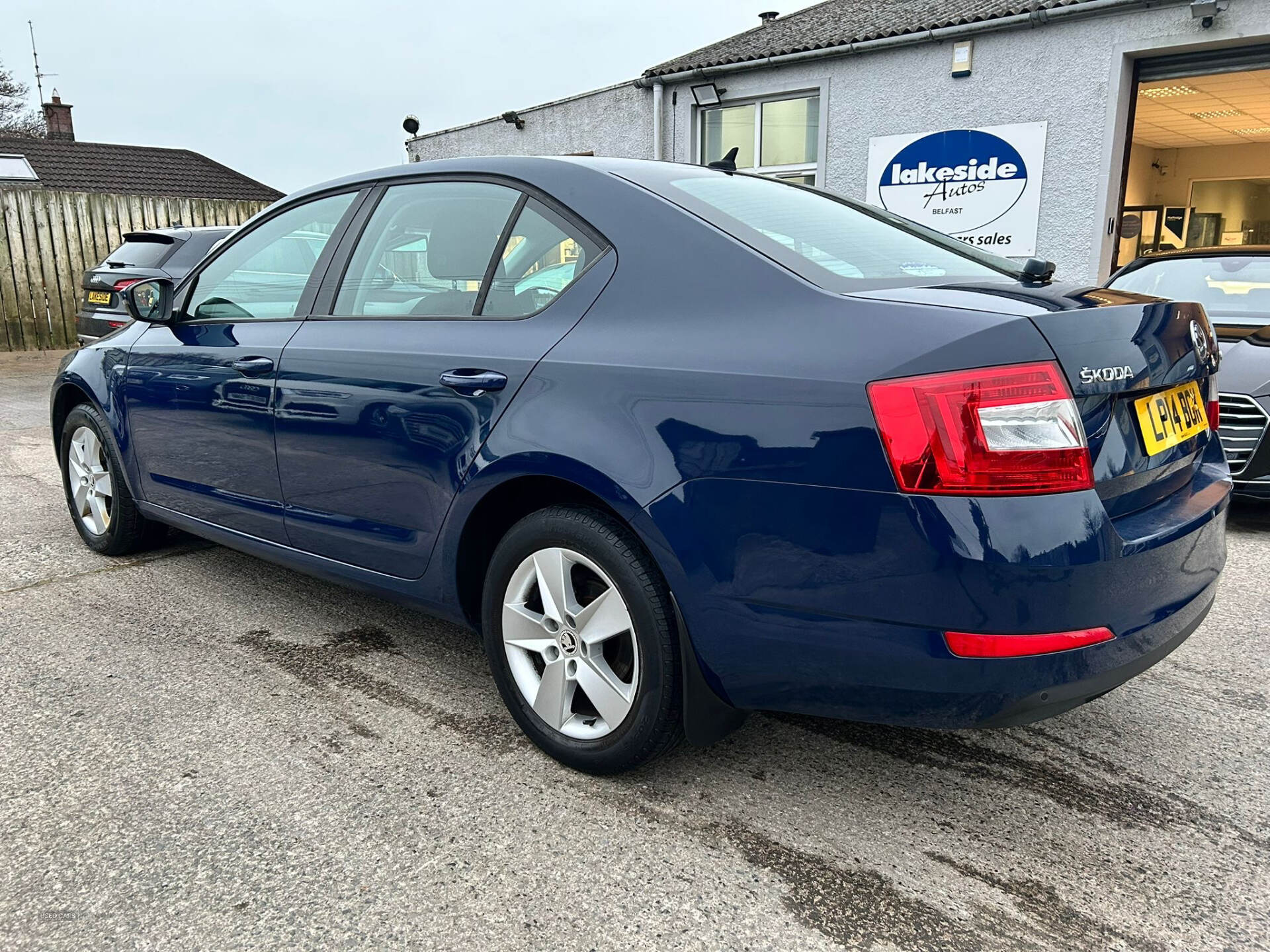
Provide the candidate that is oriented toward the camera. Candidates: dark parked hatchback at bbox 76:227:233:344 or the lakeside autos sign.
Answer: the lakeside autos sign

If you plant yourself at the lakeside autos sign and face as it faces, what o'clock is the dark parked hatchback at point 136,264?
The dark parked hatchback is roughly at 2 o'clock from the lakeside autos sign.

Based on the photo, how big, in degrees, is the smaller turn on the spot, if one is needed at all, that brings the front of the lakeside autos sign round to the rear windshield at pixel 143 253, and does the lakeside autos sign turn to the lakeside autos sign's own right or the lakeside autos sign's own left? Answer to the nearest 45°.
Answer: approximately 45° to the lakeside autos sign's own right

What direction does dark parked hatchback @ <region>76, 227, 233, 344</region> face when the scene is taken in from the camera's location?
facing away from the viewer and to the right of the viewer

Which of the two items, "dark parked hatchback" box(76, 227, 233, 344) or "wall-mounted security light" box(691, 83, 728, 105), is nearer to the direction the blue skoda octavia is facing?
the dark parked hatchback

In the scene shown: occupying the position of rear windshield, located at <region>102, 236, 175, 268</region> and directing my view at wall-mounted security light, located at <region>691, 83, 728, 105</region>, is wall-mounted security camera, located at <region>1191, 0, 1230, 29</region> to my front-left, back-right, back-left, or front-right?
front-right

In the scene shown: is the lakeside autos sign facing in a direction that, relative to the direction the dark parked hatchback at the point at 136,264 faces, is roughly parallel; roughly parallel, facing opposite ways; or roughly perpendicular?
roughly parallel, facing opposite ways

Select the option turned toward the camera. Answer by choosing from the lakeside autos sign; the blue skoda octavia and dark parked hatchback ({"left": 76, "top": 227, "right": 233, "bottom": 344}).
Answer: the lakeside autos sign

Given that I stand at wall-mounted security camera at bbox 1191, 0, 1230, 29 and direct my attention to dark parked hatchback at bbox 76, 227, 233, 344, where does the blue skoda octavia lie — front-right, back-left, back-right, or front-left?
front-left

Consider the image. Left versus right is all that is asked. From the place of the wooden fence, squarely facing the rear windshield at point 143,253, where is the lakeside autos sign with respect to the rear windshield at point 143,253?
left

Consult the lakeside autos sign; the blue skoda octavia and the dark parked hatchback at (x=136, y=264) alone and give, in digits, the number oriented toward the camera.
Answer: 1

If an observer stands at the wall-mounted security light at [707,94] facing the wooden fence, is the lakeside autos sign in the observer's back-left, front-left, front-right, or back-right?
back-left

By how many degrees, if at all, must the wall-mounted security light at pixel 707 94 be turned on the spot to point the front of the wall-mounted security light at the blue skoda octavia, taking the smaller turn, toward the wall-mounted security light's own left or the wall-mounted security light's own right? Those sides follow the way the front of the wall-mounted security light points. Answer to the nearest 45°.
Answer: approximately 45° to the wall-mounted security light's own left

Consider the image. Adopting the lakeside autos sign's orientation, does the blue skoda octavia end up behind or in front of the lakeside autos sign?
in front

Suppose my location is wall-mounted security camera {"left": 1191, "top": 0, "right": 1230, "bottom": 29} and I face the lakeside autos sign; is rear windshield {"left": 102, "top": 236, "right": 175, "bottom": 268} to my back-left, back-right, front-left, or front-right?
front-left

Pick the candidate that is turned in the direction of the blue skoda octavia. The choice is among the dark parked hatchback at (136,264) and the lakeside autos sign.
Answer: the lakeside autos sign

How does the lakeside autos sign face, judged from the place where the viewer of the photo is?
facing the viewer

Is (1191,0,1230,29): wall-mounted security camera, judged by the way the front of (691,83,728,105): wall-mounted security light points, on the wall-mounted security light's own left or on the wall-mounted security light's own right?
on the wall-mounted security light's own left
